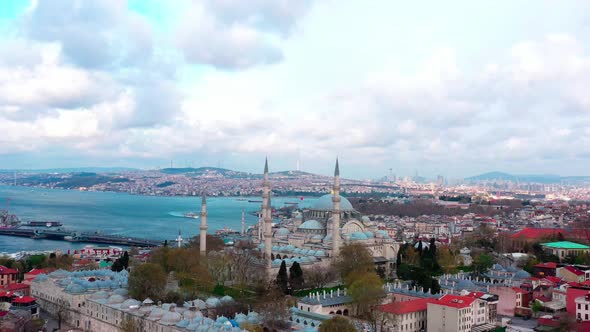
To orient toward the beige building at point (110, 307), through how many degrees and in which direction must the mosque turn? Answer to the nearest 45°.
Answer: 0° — it already faces it

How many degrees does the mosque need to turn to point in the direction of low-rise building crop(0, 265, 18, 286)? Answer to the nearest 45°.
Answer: approximately 45° to its right

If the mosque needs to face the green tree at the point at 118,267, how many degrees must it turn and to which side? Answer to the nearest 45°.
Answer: approximately 45° to its right

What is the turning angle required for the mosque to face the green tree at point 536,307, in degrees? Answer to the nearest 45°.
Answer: approximately 90° to its left

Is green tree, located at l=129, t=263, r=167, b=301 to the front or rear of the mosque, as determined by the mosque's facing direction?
to the front

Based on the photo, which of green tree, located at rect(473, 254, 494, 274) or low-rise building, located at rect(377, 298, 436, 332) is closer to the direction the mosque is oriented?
the low-rise building

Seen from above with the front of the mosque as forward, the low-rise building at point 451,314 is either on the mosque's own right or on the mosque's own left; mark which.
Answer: on the mosque's own left

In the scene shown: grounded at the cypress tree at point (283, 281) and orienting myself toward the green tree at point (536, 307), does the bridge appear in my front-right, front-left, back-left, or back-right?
back-left

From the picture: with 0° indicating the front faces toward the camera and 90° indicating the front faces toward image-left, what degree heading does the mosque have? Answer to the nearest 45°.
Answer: approximately 45°

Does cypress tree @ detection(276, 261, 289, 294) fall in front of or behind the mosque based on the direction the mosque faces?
in front

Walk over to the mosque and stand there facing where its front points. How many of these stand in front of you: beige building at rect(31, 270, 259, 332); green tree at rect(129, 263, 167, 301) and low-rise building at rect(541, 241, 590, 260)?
2

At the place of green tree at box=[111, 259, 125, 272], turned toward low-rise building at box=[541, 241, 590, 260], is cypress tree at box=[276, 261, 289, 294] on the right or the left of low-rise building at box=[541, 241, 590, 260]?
right

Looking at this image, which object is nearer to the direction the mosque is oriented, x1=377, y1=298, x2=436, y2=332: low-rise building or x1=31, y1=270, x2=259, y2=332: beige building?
the beige building

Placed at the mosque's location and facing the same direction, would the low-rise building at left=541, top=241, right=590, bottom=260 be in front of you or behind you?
behind

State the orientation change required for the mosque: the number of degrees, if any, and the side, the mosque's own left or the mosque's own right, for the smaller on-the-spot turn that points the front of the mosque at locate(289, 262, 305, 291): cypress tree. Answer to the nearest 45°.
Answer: approximately 45° to the mosque's own left
